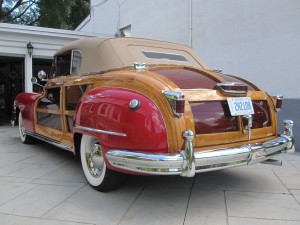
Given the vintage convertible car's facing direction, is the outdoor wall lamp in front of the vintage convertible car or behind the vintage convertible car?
in front

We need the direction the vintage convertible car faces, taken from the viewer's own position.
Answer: facing away from the viewer and to the left of the viewer
